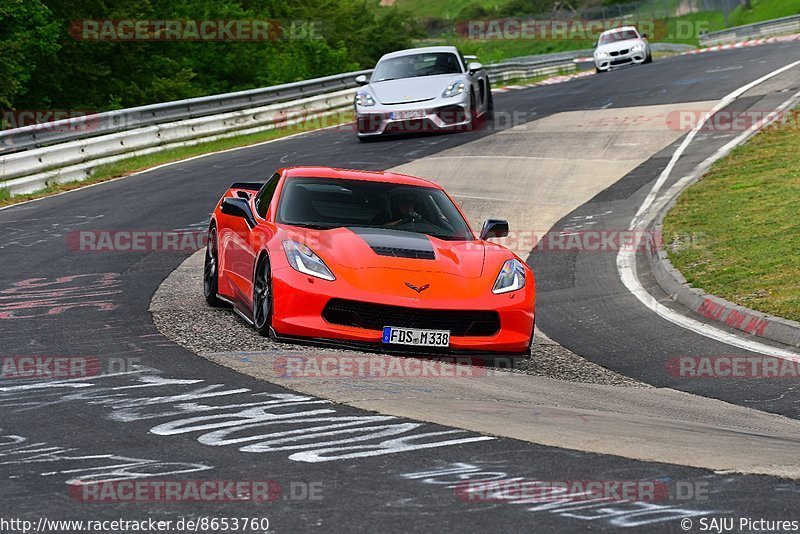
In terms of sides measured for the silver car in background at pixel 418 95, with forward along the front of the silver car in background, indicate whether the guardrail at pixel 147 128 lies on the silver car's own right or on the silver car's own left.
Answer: on the silver car's own right

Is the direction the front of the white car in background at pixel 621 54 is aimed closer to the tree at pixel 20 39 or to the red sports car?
the red sports car

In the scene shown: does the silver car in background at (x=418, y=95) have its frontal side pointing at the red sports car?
yes

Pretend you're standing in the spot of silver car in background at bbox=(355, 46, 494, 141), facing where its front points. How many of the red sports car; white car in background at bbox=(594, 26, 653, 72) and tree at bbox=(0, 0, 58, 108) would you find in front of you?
1

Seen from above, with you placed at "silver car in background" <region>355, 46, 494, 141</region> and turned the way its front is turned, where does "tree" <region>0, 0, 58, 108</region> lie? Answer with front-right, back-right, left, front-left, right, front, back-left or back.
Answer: back-right

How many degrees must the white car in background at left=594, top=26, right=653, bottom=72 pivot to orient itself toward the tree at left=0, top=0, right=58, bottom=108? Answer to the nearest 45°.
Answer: approximately 45° to its right

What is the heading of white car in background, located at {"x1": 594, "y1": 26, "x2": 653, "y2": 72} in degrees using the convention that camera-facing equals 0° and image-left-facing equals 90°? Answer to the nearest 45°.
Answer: approximately 0°

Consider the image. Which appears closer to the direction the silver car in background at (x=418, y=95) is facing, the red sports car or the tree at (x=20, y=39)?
the red sports car

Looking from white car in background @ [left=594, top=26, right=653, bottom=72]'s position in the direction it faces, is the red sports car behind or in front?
in front

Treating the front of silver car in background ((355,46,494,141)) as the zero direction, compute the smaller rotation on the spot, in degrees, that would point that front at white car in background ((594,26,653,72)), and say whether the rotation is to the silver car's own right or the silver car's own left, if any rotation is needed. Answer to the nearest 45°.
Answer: approximately 180°
